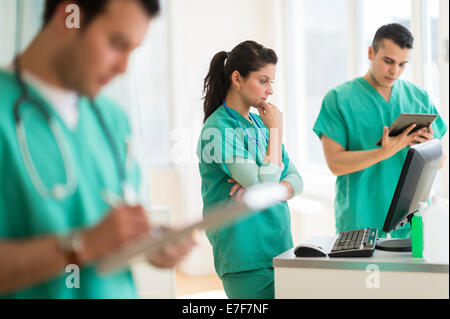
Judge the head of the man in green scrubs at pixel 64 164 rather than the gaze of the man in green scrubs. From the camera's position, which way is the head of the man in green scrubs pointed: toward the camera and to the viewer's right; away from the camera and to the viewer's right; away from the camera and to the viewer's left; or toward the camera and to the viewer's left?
toward the camera and to the viewer's right

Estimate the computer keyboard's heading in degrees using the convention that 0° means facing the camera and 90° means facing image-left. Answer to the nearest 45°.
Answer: approximately 90°

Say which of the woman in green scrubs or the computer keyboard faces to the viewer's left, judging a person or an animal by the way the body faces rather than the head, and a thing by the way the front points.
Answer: the computer keyboard

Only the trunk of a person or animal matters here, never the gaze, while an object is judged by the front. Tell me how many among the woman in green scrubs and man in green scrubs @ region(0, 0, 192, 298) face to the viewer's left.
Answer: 0

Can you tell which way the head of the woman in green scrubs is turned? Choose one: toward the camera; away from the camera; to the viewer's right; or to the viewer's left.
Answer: to the viewer's right

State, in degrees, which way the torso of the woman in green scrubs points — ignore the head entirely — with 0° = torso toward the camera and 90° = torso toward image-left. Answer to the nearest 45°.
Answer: approximately 315°

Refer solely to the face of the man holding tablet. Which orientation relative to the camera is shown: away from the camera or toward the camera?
toward the camera

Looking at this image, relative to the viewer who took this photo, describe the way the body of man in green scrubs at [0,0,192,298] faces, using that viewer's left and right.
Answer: facing the viewer and to the right of the viewer

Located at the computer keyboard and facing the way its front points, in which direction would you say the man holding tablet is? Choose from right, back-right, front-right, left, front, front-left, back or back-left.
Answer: right

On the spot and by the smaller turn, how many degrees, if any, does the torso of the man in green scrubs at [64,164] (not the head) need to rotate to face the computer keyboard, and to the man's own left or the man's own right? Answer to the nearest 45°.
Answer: approximately 90° to the man's own left

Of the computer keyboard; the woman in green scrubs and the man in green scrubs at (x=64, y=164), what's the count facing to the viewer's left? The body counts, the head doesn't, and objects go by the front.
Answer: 1
